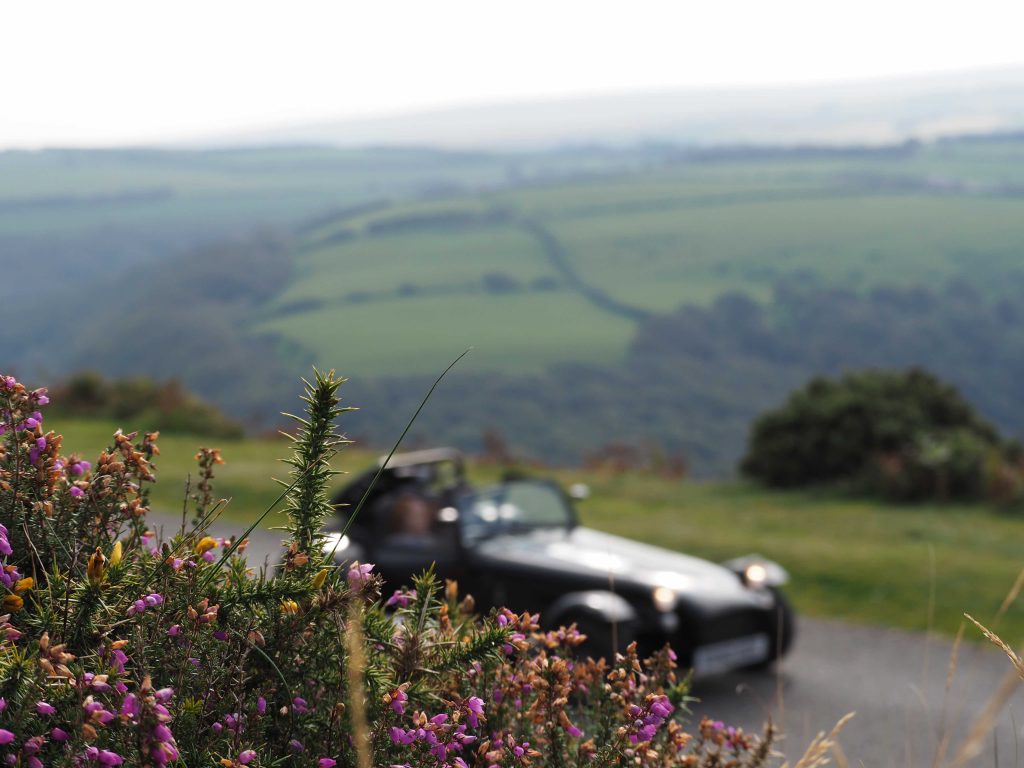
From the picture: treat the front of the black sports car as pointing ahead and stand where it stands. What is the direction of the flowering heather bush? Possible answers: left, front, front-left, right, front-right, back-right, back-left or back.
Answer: front-right

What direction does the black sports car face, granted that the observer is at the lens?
facing the viewer and to the right of the viewer

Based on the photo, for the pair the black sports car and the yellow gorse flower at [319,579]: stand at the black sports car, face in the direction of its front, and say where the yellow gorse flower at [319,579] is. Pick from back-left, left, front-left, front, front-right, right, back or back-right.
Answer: front-right

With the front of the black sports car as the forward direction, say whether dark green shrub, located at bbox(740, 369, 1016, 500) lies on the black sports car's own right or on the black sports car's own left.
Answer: on the black sports car's own left
